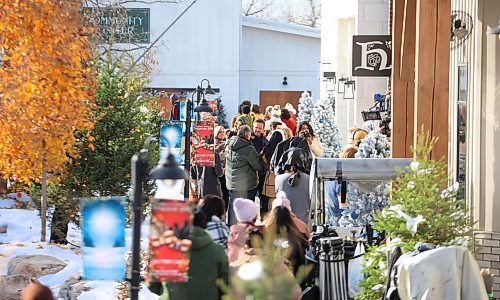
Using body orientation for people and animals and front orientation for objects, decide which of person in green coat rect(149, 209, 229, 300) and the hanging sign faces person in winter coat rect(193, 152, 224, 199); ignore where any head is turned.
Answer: the person in green coat

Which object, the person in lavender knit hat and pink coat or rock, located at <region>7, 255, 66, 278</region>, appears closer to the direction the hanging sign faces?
the person in lavender knit hat and pink coat

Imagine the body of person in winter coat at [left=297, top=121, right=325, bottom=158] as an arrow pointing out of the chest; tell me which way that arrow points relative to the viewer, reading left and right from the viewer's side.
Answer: facing the viewer and to the left of the viewer

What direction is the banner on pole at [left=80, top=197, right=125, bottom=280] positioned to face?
toward the camera

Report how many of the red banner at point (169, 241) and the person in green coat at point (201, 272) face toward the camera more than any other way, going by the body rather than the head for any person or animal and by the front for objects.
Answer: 1

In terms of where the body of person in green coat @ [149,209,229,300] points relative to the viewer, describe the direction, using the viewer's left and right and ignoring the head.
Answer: facing away from the viewer

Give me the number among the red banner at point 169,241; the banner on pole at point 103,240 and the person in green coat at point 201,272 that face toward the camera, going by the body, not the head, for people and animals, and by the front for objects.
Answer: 2

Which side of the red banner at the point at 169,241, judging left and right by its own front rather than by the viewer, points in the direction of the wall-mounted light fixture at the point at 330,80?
back

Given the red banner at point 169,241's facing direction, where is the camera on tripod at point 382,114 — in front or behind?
behind

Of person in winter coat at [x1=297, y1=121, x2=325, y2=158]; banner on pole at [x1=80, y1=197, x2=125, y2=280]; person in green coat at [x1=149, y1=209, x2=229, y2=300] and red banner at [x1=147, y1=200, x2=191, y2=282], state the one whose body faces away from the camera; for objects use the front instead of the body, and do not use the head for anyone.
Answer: the person in green coat

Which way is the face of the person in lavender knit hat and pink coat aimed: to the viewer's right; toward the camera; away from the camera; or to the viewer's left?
away from the camera

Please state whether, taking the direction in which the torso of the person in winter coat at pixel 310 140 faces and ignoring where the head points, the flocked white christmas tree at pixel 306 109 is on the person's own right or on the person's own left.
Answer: on the person's own right

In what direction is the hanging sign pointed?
toward the camera

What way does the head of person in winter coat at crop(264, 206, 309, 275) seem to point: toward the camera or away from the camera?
away from the camera

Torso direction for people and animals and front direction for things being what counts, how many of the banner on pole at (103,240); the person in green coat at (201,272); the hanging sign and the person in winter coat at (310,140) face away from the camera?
1
